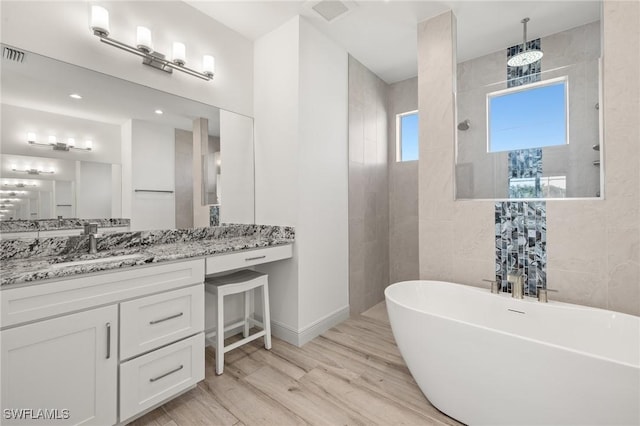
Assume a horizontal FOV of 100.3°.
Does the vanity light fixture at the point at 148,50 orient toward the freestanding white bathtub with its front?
yes

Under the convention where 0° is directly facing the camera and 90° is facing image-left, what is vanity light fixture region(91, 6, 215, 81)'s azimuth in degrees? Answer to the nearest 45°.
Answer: approximately 315°

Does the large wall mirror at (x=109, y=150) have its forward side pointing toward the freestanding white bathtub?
yes

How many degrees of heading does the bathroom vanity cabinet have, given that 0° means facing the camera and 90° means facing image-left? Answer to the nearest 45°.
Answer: approximately 315°

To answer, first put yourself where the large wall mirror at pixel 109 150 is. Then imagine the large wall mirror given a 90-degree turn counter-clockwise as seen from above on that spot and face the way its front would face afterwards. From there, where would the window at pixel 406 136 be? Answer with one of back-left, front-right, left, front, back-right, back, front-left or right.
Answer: front-right

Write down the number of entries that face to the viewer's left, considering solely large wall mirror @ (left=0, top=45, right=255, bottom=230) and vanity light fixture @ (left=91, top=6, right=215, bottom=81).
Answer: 0

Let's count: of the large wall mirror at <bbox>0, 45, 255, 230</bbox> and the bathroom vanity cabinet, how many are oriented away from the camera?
0

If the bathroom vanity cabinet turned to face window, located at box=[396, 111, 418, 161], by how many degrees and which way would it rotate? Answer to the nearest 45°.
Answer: approximately 45° to its left
